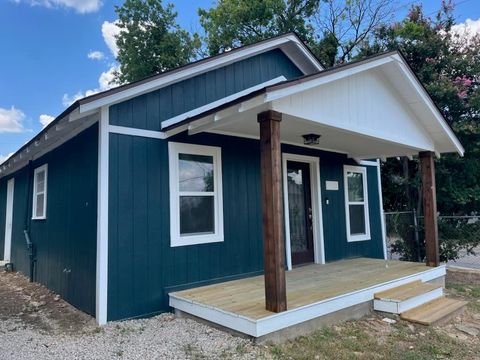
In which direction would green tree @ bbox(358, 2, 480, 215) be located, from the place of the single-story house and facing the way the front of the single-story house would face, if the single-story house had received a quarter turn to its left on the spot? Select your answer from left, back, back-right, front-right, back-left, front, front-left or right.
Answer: front

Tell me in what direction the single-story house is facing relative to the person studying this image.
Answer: facing the viewer and to the right of the viewer

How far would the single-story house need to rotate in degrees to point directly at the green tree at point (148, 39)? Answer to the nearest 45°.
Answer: approximately 135° to its left

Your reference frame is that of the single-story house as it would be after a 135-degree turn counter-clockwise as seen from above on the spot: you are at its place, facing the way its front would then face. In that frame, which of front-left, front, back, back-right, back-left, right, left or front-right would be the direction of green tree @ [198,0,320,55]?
front
